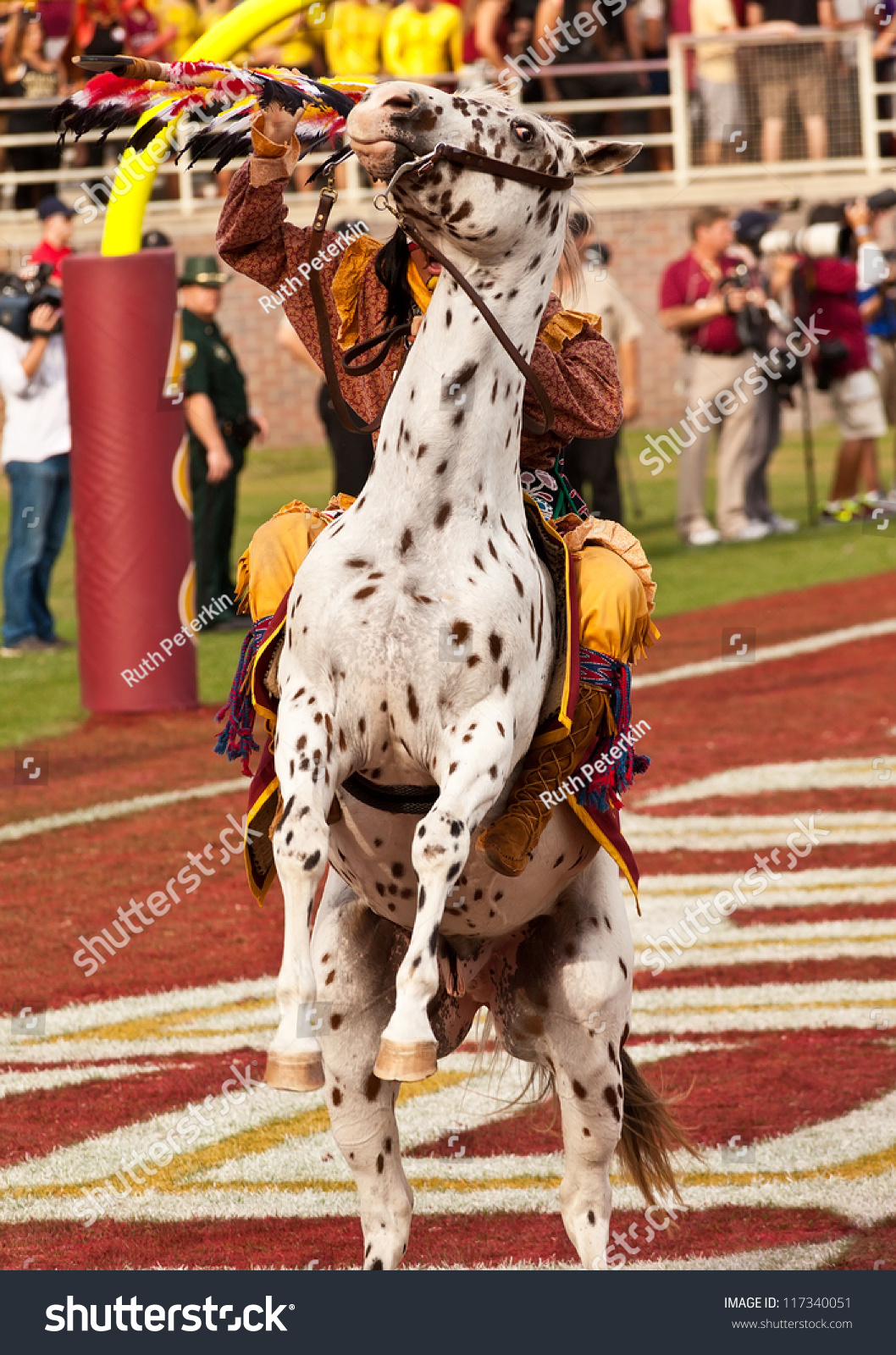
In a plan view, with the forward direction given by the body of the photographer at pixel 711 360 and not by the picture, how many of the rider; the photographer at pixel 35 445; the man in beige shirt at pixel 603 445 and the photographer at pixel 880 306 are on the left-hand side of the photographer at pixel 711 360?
1

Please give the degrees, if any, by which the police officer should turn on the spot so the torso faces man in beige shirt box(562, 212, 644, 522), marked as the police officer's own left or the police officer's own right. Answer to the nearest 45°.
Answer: approximately 45° to the police officer's own left

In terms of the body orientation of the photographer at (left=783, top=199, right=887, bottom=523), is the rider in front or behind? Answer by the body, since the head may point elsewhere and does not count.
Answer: in front

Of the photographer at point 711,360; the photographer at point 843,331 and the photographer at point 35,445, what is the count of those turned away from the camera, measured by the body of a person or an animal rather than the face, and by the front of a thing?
0

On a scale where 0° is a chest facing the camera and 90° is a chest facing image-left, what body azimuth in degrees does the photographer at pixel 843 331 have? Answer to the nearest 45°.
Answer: approximately 45°

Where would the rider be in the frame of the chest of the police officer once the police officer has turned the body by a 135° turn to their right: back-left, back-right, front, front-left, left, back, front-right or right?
left

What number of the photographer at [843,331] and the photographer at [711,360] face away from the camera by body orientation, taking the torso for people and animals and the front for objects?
0

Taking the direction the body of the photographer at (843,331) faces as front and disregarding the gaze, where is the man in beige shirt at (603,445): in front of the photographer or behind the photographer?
in front

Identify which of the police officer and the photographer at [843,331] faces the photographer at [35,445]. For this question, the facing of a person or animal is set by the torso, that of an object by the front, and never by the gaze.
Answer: the photographer at [843,331]

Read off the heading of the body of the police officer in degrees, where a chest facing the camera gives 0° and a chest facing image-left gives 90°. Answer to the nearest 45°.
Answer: approximately 315°

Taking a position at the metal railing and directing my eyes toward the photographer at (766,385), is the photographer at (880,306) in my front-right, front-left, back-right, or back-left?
front-left

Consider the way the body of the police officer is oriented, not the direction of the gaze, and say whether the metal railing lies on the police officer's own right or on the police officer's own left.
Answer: on the police officer's own left

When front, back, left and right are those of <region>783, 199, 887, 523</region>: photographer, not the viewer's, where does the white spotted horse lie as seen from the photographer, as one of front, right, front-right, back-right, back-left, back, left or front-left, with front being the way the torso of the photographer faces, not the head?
front-left

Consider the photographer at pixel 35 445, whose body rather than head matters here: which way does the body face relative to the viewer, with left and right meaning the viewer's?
facing the viewer and to the right of the viewer
